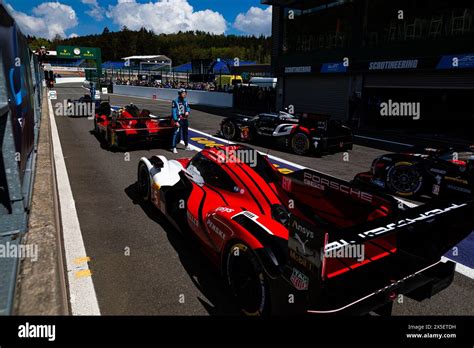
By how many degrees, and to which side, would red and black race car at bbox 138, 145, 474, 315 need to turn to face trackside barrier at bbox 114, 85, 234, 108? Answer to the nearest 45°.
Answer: approximately 45° to its right

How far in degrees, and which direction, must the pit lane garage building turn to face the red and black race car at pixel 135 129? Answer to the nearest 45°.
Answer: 0° — it already faces it

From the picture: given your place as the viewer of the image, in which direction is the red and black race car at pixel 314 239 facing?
facing away from the viewer and to the left of the viewer

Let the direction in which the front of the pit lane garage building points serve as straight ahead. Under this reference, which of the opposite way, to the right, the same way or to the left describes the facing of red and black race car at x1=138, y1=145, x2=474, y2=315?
to the right

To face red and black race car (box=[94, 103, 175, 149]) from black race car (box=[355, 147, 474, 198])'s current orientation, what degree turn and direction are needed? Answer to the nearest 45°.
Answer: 0° — it already faces it

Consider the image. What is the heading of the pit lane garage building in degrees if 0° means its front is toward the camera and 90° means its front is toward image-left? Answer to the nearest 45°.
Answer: approximately 45°

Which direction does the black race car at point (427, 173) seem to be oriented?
to the viewer's left

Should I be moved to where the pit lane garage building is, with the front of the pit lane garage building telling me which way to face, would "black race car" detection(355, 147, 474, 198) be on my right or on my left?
on my left

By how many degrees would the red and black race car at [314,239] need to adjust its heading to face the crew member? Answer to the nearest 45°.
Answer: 0° — it already faces them

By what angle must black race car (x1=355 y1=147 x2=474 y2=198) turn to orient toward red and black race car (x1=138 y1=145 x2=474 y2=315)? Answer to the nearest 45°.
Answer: approximately 90° to its left

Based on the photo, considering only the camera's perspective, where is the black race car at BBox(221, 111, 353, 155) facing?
facing away from the viewer and to the left of the viewer

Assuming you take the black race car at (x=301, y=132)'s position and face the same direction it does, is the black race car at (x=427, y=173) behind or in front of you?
behind
